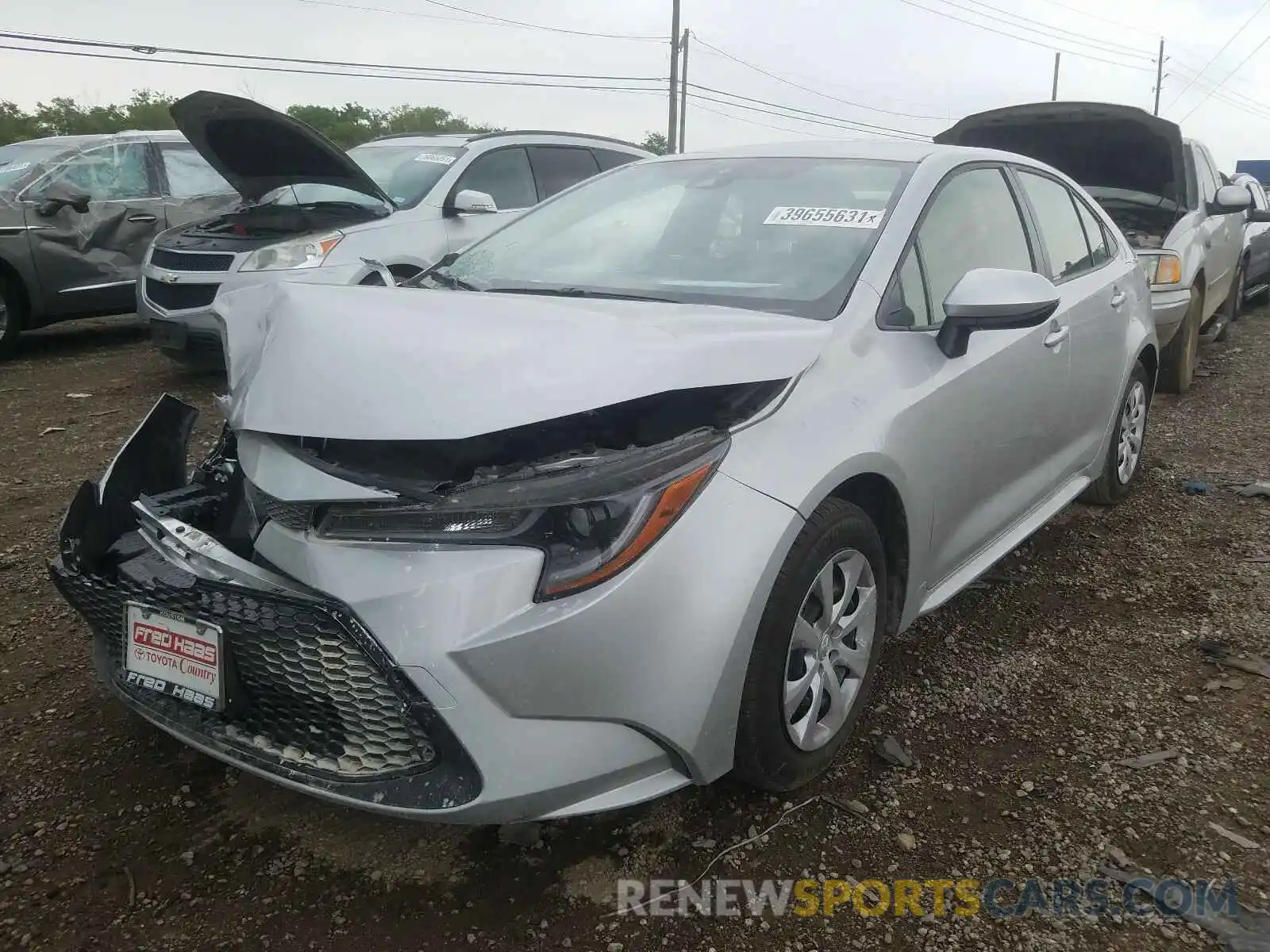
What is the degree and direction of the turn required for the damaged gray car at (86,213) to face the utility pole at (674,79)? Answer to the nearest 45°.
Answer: approximately 180°

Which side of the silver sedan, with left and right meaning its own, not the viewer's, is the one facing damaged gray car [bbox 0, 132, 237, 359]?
right

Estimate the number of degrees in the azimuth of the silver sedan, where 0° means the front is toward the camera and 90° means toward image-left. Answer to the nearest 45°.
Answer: approximately 45°

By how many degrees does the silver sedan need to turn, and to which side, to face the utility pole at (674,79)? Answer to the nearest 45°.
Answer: approximately 135° to its right

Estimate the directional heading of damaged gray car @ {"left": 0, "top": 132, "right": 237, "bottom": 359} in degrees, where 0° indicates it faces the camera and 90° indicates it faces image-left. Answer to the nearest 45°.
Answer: approximately 45°

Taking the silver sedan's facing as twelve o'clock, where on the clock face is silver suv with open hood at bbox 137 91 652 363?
The silver suv with open hood is roughly at 4 o'clock from the silver sedan.

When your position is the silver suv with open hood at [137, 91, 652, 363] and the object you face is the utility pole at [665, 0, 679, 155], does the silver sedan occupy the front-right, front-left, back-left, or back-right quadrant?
back-right
